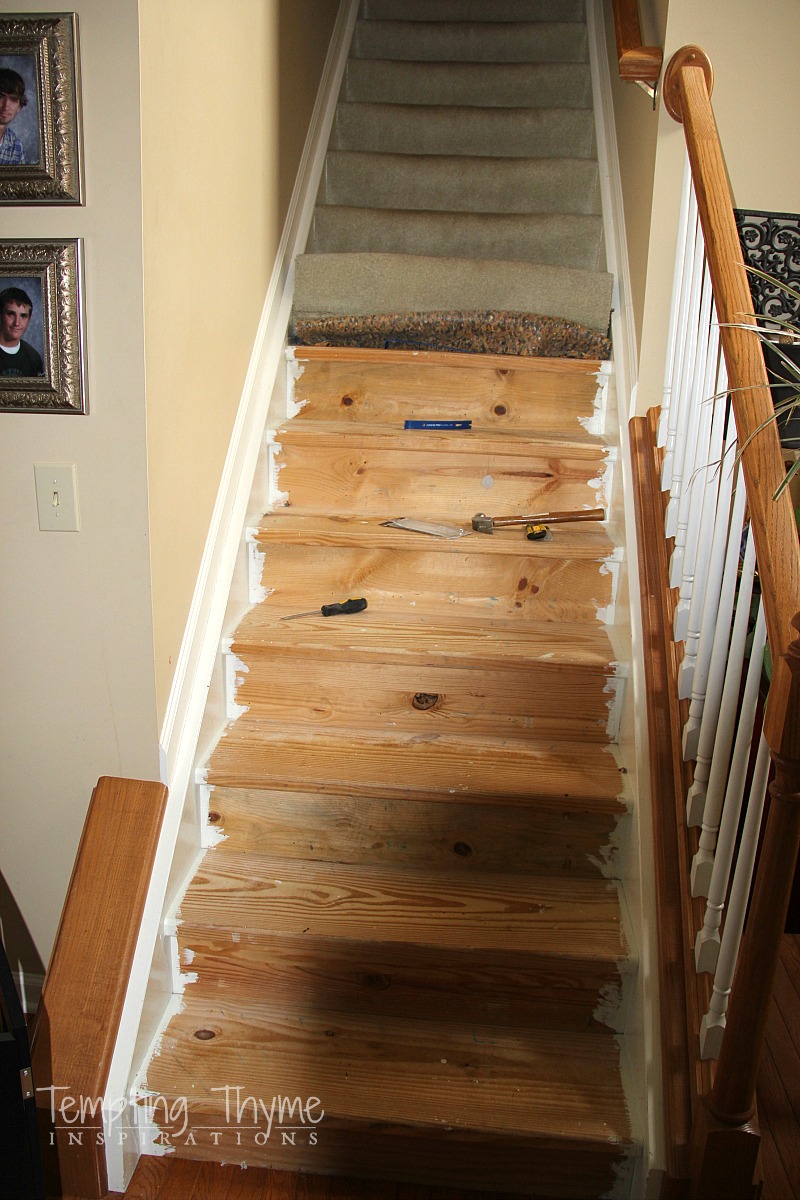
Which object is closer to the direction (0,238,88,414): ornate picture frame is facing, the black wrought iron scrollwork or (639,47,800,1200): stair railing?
the stair railing

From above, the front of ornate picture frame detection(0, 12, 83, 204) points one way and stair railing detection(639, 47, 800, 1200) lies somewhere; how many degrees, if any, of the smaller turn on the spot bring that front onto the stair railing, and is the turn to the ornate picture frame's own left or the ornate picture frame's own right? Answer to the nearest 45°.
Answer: approximately 45° to the ornate picture frame's own left

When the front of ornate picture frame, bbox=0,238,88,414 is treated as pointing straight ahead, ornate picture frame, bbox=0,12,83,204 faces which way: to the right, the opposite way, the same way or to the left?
the same way

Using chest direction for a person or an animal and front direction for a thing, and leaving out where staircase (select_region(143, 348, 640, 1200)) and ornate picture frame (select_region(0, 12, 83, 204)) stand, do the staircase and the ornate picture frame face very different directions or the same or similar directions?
same or similar directions

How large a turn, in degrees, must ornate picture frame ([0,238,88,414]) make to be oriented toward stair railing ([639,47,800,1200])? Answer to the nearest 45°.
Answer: approximately 45° to its left

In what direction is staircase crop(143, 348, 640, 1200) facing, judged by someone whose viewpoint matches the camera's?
facing the viewer

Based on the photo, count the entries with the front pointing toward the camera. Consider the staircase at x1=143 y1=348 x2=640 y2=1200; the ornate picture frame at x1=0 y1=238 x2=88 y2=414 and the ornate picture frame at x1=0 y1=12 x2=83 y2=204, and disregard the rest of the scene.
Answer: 3

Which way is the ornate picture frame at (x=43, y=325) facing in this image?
toward the camera

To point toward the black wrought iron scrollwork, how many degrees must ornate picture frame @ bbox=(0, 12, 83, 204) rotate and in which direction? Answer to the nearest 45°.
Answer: approximately 90° to its left
